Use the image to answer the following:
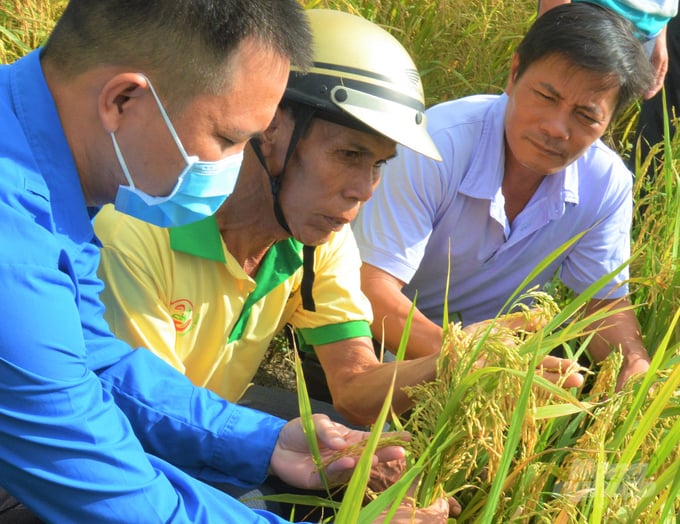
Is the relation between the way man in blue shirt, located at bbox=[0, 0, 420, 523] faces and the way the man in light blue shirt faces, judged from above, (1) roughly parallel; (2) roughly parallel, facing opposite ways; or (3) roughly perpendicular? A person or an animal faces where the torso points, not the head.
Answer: roughly perpendicular

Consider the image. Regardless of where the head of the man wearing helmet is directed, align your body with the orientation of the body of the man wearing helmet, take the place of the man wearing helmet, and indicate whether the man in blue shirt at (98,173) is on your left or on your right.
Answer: on your right

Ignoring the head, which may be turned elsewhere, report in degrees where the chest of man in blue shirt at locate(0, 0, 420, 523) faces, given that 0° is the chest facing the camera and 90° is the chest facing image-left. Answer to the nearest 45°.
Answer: approximately 270°

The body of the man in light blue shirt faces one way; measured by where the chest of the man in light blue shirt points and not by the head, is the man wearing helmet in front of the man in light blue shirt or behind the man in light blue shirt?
in front

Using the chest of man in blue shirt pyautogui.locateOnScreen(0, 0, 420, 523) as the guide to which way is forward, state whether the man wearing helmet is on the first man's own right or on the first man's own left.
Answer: on the first man's own left

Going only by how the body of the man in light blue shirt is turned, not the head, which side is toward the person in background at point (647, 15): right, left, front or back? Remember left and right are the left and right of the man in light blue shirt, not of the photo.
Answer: back

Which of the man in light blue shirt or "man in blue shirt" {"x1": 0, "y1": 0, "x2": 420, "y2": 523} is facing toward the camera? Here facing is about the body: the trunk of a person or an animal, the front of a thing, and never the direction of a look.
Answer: the man in light blue shirt

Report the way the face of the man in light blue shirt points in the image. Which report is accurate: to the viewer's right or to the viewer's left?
to the viewer's left

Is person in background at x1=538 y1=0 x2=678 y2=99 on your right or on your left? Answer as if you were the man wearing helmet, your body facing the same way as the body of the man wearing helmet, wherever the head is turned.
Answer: on your left

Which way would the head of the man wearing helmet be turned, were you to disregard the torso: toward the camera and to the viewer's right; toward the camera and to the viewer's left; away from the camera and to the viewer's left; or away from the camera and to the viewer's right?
toward the camera and to the viewer's right

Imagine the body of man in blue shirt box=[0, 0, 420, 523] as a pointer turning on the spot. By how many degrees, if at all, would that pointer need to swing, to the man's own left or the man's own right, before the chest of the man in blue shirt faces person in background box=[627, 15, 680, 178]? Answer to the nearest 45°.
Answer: approximately 45° to the man's own left

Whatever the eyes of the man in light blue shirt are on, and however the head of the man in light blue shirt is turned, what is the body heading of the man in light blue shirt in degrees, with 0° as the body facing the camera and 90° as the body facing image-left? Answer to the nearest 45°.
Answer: approximately 0°

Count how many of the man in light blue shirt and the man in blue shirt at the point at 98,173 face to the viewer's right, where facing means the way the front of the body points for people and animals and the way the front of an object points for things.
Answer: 1
